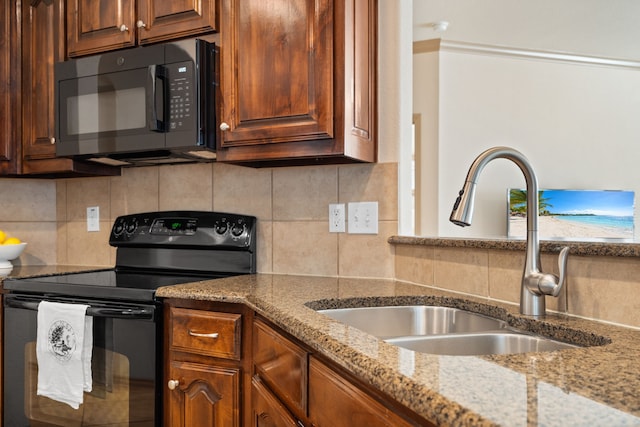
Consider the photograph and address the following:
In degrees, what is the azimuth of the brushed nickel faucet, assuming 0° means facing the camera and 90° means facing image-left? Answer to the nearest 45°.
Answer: approximately 45°

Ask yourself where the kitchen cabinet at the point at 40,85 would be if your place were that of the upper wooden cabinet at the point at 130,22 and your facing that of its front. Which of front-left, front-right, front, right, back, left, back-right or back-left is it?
right

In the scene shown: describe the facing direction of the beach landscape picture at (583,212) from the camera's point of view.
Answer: facing the viewer

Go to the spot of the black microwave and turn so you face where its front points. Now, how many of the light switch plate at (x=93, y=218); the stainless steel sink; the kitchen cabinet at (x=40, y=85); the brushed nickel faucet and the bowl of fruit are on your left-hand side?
2

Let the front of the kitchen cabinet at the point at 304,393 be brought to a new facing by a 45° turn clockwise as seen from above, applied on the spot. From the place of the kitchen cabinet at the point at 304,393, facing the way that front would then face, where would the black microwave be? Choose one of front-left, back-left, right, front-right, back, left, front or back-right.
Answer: front-right

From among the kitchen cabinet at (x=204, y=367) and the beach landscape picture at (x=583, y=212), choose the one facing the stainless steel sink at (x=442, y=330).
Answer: the beach landscape picture

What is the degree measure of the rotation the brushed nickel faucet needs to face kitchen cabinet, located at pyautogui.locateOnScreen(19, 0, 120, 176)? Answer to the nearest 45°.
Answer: approximately 45° to its right

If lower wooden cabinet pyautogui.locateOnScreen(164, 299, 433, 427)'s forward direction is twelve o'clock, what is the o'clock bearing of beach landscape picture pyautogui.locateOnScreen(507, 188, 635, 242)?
The beach landscape picture is roughly at 6 o'clock from the lower wooden cabinet.

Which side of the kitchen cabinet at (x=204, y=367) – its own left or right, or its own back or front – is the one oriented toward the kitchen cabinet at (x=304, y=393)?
left

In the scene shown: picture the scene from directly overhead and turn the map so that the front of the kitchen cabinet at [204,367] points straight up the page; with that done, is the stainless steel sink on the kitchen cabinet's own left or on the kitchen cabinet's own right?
on the kitchen cabinet's own left

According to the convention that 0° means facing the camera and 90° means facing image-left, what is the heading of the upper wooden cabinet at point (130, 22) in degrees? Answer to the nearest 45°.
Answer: approximately 45°

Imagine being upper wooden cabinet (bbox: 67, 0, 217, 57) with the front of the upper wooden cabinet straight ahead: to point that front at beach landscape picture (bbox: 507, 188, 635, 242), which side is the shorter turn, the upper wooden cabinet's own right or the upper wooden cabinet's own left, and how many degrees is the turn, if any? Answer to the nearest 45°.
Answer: approximately 135° to the upper wooden cabinet's own left

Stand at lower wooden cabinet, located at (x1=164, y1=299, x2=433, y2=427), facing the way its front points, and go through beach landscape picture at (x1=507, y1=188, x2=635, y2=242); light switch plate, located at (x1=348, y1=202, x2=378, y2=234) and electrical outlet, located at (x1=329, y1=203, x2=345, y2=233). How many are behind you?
3

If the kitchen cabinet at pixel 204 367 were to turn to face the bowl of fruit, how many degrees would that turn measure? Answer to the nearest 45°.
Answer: approximately 90° to its right

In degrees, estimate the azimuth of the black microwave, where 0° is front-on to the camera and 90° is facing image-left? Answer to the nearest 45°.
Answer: approximately 45°

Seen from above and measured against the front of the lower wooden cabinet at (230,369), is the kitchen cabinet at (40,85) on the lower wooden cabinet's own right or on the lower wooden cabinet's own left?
on the lower wooden cabinet's own right
